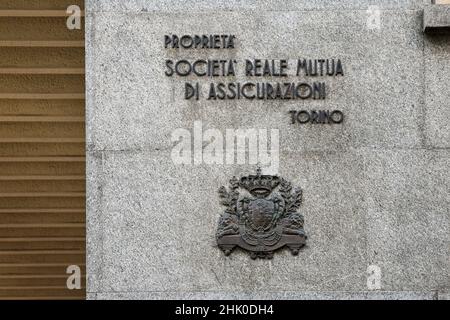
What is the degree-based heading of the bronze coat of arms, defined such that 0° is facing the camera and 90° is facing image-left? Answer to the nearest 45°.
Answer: approximately 0°
